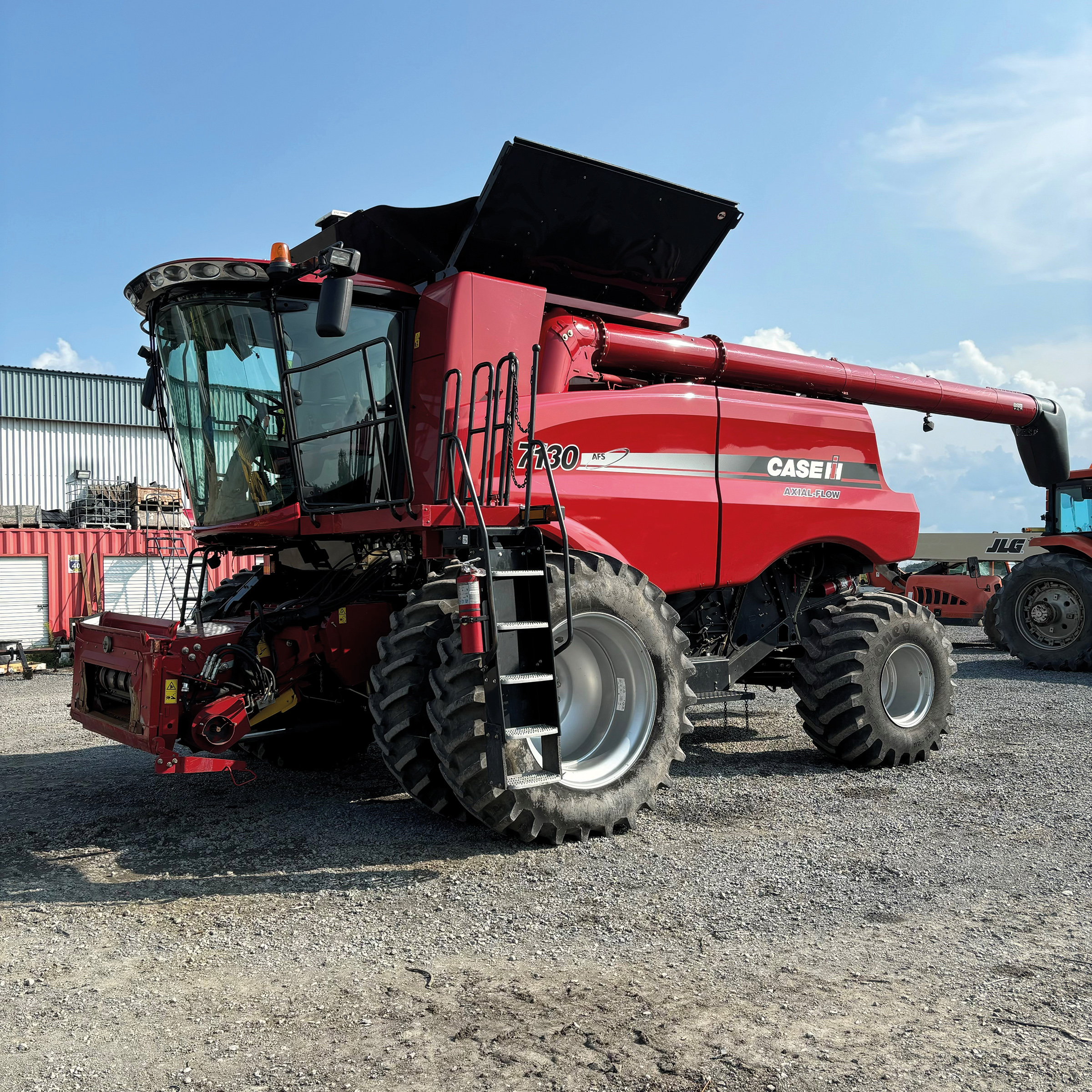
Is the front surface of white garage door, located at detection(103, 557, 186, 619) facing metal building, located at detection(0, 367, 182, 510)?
no

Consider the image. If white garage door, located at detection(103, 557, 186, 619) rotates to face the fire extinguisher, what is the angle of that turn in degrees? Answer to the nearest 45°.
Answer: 0° — it already faces it

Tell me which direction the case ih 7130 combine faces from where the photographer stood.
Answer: facing the viewer and to the left of the viewer

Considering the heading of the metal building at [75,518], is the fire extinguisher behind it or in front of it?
in front

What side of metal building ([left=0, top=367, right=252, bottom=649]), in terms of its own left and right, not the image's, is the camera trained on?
front

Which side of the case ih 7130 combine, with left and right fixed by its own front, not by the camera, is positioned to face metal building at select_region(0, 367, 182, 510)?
right

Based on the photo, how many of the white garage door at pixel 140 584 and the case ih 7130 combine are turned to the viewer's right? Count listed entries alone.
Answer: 0

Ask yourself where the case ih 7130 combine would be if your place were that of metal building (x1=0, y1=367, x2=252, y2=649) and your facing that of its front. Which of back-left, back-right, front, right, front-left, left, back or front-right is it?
front

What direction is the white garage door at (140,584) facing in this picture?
toward the camera

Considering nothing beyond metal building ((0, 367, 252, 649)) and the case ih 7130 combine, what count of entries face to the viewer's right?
0
